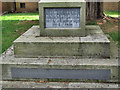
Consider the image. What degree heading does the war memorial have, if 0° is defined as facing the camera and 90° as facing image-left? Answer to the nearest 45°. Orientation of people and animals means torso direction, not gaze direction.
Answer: approximately 0°

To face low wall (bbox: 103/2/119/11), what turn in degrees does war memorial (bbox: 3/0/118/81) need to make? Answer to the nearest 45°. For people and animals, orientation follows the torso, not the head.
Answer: approximately 180°
